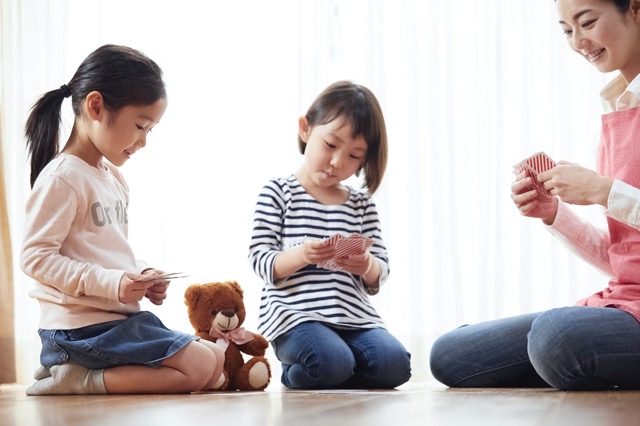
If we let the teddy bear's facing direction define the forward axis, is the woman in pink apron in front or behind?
in front

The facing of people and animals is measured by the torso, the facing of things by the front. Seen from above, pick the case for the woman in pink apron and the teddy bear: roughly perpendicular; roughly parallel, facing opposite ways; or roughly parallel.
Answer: roughly perpendicular

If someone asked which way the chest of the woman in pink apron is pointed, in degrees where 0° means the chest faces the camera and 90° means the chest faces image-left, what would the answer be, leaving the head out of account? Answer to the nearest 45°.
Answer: approximately 45°

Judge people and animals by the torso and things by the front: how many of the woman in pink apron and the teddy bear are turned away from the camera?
0

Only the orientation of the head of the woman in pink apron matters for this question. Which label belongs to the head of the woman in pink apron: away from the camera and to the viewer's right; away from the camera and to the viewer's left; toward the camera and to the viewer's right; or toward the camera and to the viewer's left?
toward the camera and to the viewer's left

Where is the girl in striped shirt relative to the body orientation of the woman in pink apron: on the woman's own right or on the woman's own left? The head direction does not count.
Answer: on the woman's own right
